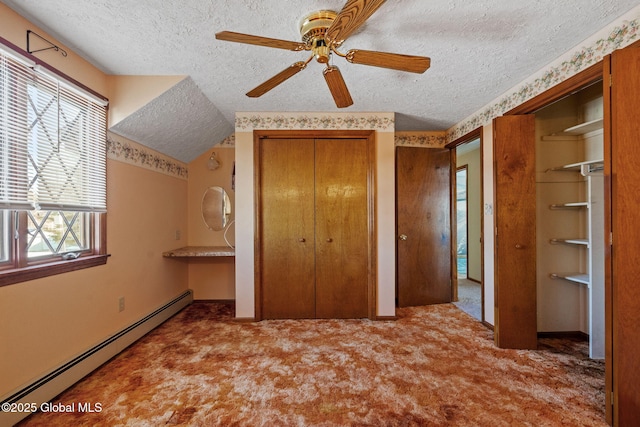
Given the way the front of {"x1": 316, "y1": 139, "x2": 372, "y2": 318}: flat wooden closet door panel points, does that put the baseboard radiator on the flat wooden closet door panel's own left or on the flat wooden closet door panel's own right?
on the flat wooden closet door panel's own right

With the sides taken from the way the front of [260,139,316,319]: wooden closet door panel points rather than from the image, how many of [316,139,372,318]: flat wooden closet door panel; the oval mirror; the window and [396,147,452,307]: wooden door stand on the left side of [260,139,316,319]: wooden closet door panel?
2

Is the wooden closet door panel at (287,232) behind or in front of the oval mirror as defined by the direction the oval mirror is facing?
in front

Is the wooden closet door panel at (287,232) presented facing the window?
no

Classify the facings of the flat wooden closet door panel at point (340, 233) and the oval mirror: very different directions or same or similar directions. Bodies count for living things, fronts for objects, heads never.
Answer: same or similar directions

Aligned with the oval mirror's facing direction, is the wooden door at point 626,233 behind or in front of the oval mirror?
in front

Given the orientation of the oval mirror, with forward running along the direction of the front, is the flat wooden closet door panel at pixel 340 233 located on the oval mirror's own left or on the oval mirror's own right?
on the oval mirror's own left

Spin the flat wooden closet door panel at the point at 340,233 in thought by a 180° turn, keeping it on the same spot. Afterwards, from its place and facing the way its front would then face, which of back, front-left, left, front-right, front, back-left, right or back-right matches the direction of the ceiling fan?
back

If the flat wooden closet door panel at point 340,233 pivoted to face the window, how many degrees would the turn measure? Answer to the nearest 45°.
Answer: approximately 45° to its right

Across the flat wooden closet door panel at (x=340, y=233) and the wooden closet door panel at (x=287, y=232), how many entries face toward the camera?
2

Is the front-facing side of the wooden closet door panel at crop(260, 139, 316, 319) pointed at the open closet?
no

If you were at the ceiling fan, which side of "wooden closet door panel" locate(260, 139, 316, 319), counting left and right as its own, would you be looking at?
front

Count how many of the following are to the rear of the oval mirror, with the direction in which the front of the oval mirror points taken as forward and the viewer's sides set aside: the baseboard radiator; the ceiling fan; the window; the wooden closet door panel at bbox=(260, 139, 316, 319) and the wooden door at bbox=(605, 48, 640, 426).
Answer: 0

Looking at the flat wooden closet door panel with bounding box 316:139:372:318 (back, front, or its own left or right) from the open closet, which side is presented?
left

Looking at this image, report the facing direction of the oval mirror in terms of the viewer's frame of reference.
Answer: facing the viewer

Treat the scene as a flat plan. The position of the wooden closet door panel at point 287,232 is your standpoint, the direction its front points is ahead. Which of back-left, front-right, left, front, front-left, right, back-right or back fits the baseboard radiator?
front-right

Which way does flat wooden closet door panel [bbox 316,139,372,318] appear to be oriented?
toward the camera

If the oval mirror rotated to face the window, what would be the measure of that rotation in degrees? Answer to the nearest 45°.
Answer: approximately 45° to its right

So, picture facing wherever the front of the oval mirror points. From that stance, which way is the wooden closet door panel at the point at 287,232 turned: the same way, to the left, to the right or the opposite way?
the same way
